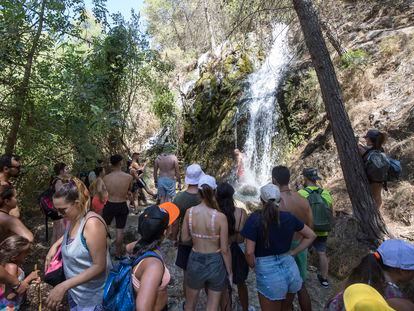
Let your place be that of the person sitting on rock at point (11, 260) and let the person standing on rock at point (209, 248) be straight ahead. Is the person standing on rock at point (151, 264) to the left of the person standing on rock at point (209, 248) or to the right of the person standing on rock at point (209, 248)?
right

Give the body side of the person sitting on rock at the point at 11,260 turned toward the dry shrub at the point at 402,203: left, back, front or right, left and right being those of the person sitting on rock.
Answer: front

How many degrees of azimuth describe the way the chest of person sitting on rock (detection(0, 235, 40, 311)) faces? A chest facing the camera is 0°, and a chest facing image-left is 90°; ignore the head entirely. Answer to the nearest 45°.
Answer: approximately 270°

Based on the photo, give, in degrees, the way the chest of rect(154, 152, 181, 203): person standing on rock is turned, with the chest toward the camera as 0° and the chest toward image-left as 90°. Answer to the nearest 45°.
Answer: approximately 180°

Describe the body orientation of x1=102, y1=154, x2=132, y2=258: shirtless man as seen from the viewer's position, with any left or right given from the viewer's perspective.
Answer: facing away from the viewer

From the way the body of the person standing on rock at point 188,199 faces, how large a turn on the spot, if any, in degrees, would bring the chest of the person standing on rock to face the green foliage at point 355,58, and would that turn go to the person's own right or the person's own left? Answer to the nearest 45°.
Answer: approximately 45° to the person's own right

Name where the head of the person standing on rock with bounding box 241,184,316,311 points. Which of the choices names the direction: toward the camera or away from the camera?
away from the camera

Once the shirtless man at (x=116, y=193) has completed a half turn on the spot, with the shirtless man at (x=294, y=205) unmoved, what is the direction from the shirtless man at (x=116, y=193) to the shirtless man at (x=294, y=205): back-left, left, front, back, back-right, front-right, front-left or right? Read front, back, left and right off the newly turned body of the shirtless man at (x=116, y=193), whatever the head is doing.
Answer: front-left

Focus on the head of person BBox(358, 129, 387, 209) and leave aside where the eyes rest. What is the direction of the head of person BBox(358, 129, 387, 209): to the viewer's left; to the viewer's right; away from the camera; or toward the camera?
to the viewer's left

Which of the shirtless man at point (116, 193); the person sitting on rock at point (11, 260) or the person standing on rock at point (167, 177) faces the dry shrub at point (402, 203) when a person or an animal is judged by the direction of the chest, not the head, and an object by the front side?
the person sitting on rock

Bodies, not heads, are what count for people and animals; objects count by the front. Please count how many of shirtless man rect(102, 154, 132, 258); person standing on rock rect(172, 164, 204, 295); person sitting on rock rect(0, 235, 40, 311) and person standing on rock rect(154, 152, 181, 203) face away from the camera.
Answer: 3

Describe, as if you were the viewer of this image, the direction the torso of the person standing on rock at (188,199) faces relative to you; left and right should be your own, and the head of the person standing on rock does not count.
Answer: facing away from the viewer

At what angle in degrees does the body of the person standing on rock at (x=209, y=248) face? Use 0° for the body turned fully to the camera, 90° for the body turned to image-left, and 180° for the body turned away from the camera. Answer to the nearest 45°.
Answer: approximately 180°

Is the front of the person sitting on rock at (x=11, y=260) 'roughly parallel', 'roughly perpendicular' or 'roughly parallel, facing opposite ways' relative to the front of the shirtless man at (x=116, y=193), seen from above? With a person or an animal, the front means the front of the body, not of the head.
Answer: roughly perpendicular
